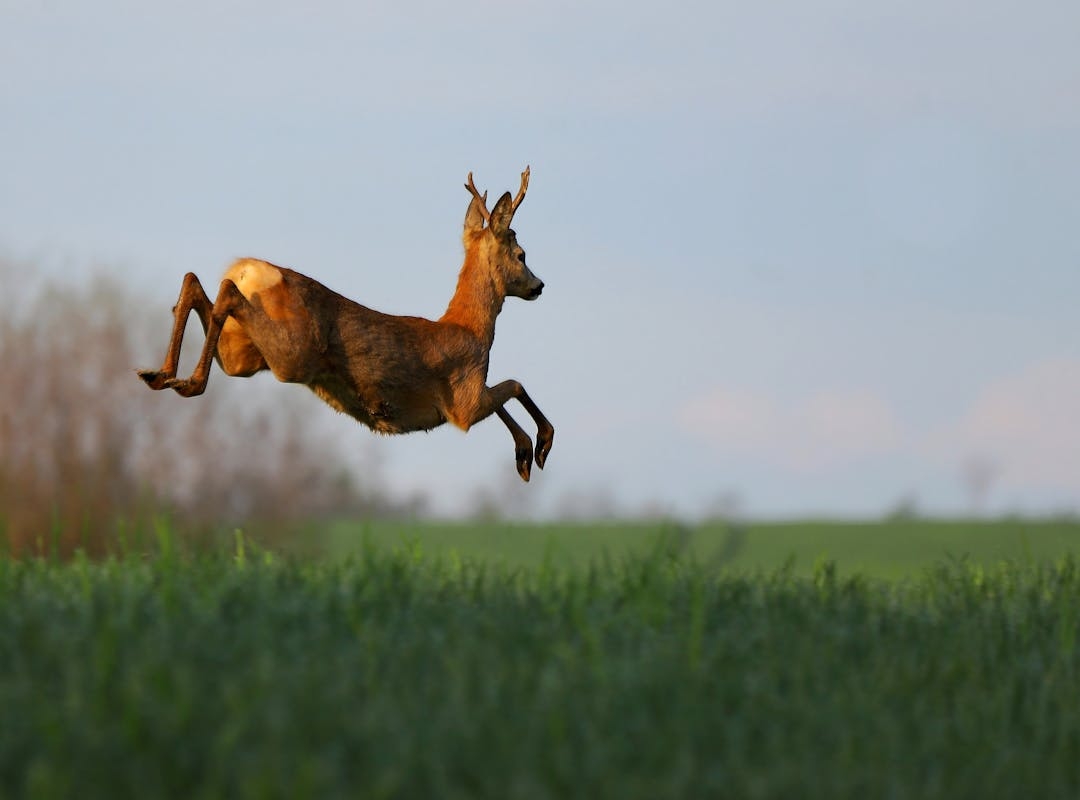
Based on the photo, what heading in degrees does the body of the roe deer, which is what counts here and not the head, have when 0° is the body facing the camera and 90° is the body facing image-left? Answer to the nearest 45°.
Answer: approximately 270°
